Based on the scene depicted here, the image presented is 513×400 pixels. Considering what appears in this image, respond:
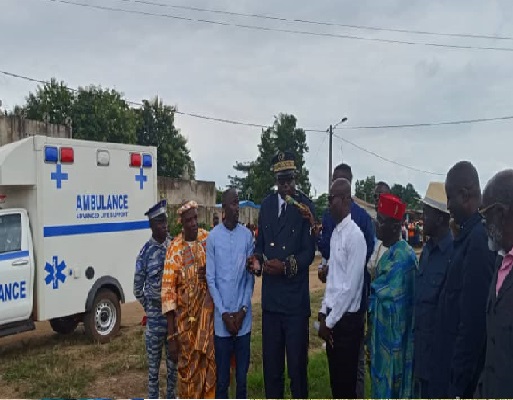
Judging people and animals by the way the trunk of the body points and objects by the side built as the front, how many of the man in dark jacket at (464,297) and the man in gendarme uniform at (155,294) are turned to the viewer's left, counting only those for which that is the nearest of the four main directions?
1

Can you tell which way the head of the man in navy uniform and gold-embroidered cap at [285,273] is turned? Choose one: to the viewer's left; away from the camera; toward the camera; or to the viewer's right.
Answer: toward the camera

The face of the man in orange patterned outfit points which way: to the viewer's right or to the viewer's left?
to the viewer's right

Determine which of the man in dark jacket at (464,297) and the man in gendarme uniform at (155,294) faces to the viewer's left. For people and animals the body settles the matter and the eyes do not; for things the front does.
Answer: the man in dark jacket

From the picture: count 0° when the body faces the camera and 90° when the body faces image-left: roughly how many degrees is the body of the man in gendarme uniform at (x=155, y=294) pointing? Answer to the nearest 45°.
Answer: approximately 315°

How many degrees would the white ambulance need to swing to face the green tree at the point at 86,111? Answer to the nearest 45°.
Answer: approximately 135° to its right

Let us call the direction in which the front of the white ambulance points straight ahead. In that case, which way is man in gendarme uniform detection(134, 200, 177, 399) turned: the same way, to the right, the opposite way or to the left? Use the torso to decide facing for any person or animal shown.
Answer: to the left

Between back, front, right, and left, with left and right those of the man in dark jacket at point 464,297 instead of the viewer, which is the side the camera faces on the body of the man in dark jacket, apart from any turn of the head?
left

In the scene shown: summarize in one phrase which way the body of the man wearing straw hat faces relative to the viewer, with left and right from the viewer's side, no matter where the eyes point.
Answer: facing the viewer and to the left of the viewer

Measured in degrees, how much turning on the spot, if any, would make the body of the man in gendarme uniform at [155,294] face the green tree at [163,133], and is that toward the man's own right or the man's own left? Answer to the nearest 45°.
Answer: approximately 135° to the man's own left

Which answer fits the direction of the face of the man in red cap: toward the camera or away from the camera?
toward the camera
